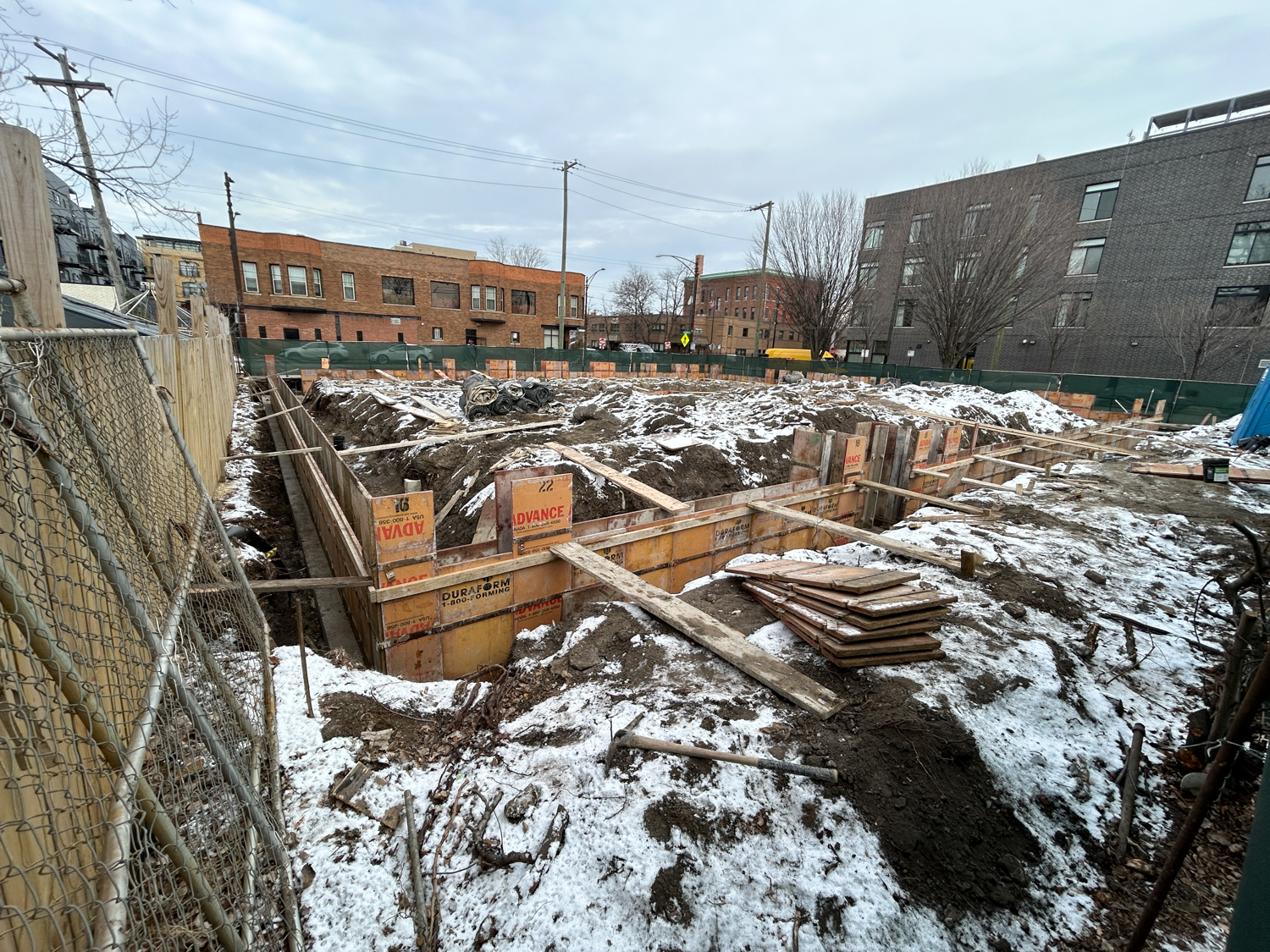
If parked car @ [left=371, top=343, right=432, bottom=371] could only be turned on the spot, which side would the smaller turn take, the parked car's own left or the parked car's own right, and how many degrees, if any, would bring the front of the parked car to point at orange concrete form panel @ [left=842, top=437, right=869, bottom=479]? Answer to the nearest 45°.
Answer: approximately 90° to the parked car's own left

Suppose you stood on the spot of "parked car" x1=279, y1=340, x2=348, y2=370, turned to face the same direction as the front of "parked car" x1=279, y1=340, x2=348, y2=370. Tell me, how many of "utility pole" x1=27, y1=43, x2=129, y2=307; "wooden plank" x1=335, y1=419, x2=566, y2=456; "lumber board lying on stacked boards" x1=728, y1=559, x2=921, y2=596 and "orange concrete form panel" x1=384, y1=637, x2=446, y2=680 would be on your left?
4

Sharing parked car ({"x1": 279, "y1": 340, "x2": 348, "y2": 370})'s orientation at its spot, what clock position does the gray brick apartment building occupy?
The gray brick apartment building is roughly at 7 o'clock from the parked car.

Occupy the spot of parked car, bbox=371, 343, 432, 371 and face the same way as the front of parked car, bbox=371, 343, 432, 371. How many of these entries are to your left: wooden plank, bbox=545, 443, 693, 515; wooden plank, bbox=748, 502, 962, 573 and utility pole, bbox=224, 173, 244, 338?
2

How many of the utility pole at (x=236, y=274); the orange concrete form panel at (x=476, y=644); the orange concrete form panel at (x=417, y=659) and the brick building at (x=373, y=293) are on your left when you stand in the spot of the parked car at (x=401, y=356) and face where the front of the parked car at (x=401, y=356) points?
2

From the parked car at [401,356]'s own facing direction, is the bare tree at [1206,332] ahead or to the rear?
to the rear

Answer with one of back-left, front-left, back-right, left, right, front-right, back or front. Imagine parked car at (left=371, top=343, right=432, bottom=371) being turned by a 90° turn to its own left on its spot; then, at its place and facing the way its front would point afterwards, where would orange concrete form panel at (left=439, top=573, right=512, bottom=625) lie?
front

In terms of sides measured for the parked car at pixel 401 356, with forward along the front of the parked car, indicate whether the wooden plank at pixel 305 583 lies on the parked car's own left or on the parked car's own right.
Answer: on the parked car's own left

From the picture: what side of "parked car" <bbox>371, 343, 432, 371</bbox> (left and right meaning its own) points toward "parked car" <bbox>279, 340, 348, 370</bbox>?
front

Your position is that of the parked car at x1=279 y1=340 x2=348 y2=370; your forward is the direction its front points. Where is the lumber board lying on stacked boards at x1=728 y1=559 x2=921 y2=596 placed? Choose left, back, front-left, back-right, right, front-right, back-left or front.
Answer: left

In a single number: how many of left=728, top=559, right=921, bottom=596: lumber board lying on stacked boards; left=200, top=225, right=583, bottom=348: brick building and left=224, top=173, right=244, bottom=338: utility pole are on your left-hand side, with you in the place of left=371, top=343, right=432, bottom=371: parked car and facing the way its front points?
1

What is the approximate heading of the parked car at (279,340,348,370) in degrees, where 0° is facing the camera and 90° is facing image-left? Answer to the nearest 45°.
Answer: approximately 90°

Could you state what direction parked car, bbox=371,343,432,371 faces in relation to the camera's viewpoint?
facing to the left of the viewer

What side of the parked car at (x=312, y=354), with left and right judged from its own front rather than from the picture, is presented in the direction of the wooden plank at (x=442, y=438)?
left

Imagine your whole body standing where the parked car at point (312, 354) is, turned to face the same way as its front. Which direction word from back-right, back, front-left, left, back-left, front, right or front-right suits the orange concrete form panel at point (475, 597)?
left

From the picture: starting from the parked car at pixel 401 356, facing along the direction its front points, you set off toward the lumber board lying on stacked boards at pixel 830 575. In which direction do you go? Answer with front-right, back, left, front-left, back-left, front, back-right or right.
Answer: left

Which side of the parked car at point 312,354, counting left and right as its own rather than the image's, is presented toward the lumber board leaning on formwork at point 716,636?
left

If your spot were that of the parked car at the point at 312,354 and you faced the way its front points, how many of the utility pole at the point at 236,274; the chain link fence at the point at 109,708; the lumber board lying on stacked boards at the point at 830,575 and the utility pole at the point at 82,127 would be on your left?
3

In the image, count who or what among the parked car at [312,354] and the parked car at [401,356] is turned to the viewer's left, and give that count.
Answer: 2

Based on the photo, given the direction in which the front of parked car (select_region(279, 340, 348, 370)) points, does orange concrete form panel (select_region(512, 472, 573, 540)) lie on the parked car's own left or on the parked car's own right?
on the parked car's own left
